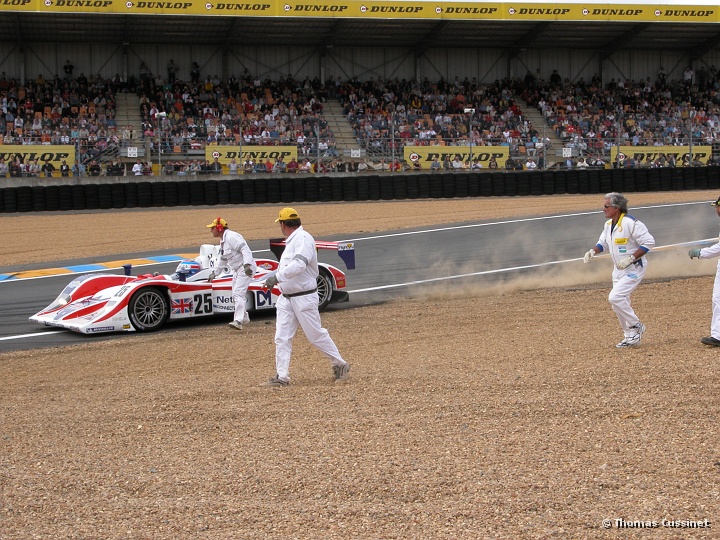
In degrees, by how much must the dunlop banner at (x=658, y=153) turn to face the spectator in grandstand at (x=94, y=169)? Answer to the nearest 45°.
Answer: approximately 45° to its right

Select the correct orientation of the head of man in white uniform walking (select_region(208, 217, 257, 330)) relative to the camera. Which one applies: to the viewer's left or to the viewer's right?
to the viewer's left

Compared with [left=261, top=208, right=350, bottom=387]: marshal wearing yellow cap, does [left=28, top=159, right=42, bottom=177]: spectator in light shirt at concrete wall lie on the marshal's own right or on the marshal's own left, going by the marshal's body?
on the marshal's own right

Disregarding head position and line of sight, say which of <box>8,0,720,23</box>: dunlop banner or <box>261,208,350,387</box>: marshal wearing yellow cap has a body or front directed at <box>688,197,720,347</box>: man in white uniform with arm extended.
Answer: the dunlop banner

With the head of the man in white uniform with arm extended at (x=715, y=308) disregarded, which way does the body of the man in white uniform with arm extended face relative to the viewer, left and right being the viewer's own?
facing to the left of the viewer

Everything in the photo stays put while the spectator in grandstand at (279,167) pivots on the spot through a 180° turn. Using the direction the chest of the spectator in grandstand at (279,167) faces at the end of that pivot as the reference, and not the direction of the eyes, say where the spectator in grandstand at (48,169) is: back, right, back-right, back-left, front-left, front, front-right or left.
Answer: left

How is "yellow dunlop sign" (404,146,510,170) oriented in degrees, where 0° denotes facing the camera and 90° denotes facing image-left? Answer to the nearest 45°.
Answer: approximately 0°

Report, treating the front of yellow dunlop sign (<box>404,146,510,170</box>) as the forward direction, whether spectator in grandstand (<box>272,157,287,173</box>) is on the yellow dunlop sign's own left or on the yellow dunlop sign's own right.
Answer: on the yellow dunlop sign's own right

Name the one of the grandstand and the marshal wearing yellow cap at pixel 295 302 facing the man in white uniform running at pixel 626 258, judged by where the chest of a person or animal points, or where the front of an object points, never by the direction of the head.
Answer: the grandstand

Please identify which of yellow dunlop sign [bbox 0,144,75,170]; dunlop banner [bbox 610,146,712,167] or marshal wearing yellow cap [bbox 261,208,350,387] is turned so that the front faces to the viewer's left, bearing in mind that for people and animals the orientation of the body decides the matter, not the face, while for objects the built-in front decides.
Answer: the marshal wearing yellow cap

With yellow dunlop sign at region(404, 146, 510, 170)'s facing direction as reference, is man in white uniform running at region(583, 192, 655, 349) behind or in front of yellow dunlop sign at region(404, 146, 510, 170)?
in front
